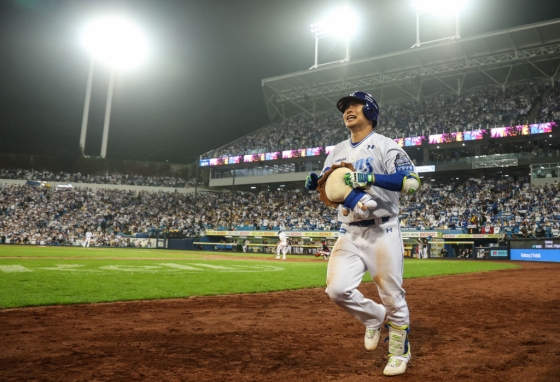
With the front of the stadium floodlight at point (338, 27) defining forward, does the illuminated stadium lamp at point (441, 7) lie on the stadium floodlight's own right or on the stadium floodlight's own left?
on the stadium floodlight's own left

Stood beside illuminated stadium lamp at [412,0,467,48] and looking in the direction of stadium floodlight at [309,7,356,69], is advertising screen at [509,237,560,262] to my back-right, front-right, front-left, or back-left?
back-left

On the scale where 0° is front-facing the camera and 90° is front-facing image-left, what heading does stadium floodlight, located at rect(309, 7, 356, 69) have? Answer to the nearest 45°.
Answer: approximately 45°

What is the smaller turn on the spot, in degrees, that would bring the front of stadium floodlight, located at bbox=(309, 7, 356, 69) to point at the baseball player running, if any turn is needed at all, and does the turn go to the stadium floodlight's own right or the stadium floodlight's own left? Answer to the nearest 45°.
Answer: approximately 45° to the stadium floodlight's own left

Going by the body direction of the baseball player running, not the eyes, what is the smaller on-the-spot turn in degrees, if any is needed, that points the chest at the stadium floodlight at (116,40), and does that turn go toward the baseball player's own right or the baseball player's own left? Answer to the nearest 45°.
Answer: approximately 90° to the baseball player's own right

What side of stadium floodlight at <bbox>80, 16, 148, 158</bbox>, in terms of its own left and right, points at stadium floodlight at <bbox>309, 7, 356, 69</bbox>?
left

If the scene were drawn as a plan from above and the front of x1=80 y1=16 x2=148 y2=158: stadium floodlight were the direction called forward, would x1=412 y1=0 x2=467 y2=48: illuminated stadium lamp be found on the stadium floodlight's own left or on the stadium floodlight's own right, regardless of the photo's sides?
on the stadium floodlight's own left
